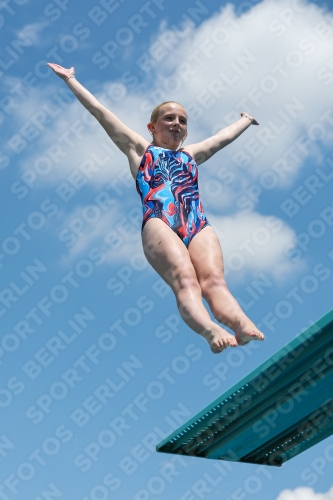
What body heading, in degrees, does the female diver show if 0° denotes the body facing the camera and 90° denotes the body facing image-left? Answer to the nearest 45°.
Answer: approximately 315°
